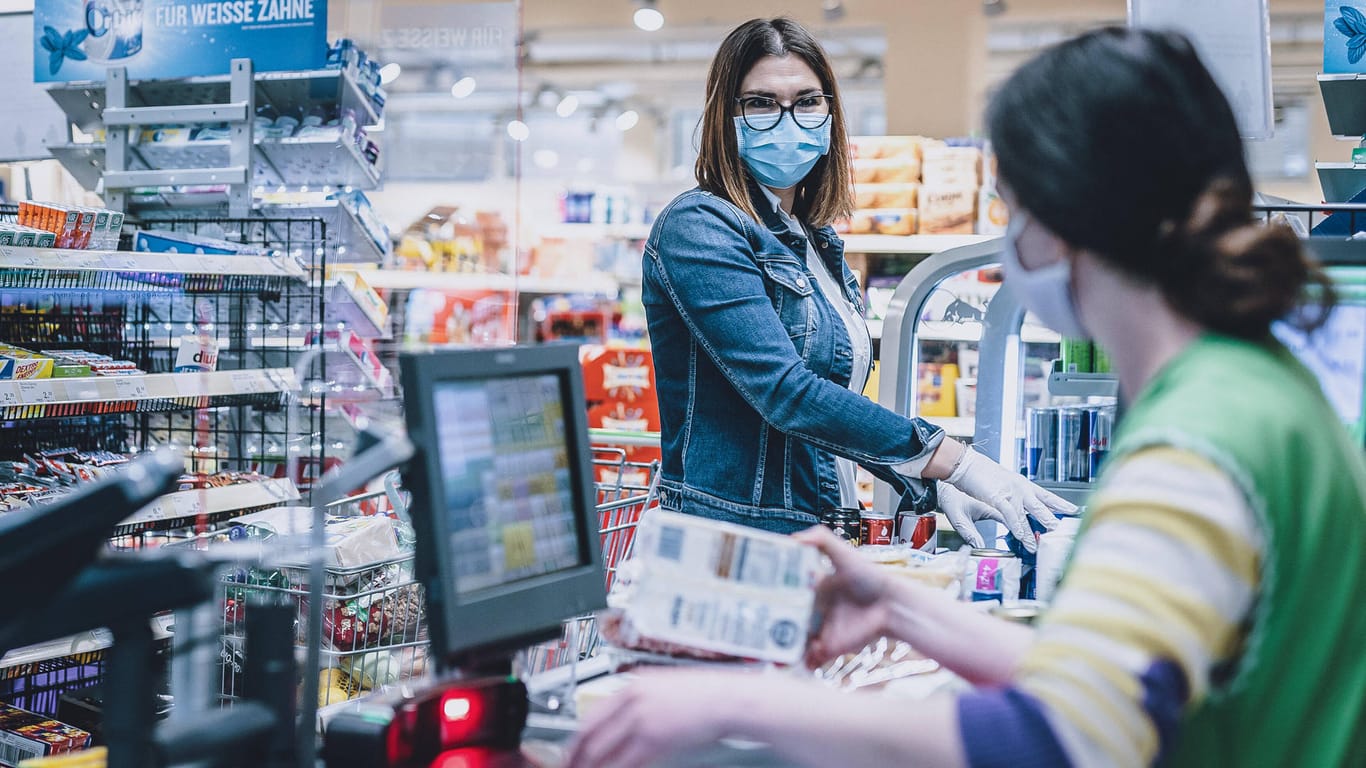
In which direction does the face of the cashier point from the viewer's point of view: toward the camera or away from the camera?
away from the camera

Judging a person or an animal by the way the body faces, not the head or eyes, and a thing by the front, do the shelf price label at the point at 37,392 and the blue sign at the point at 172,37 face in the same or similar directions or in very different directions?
same or similar directions

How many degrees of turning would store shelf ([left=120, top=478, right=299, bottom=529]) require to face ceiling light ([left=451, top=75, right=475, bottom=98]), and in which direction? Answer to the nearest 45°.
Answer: approximately 135° to its left

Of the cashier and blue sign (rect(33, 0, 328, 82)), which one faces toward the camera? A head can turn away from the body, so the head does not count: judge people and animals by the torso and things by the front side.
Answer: the blue sign

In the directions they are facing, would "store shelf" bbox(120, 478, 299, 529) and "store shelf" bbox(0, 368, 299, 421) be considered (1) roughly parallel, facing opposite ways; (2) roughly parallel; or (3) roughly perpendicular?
roughly parallel

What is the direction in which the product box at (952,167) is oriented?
toward the camera

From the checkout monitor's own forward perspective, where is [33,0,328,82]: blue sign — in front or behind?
behind

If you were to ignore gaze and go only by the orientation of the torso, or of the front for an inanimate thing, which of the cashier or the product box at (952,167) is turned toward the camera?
the product box

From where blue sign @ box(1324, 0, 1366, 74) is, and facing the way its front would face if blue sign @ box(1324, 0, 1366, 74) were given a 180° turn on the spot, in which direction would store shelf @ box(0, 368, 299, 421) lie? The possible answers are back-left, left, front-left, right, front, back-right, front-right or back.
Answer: back-left

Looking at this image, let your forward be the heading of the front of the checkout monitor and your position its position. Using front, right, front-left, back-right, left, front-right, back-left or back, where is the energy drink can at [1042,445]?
left

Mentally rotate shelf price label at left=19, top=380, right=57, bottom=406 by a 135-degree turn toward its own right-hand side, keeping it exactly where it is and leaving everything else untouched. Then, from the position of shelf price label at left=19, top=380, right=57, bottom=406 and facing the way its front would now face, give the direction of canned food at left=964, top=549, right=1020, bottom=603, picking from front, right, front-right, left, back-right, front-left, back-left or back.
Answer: back

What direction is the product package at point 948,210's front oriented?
toward the camera

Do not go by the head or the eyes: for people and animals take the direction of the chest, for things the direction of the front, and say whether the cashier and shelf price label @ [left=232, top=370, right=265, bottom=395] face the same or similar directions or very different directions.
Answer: very different directions

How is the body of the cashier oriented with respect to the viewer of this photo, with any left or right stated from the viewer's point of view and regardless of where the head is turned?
facing away from the viewer and to the left of the viewer

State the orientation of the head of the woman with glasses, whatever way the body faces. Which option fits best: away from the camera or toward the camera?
toward the camera

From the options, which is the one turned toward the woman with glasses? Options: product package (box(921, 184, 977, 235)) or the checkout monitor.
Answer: the product package

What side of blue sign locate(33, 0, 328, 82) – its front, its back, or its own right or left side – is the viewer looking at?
front
